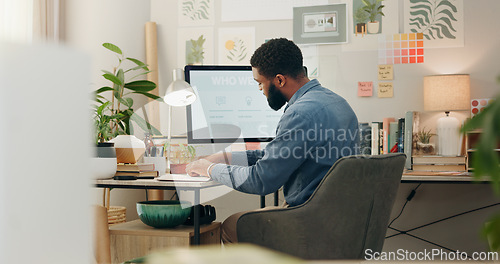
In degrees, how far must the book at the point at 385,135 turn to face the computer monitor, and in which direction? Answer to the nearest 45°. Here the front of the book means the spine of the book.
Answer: approximately 45° to its right

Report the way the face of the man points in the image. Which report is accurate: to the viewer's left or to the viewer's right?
to the viewer's left

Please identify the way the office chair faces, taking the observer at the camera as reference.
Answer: facing away from the viewer and to the left of the viewer

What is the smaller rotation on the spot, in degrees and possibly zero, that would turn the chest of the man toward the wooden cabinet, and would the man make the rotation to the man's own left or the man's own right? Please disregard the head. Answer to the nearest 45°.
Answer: approximately 45° to the man's own left

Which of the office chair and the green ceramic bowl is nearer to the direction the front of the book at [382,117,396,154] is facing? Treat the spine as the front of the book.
the office chair

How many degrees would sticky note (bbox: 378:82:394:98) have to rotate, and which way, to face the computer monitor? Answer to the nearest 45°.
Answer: approximately 45° to its right
